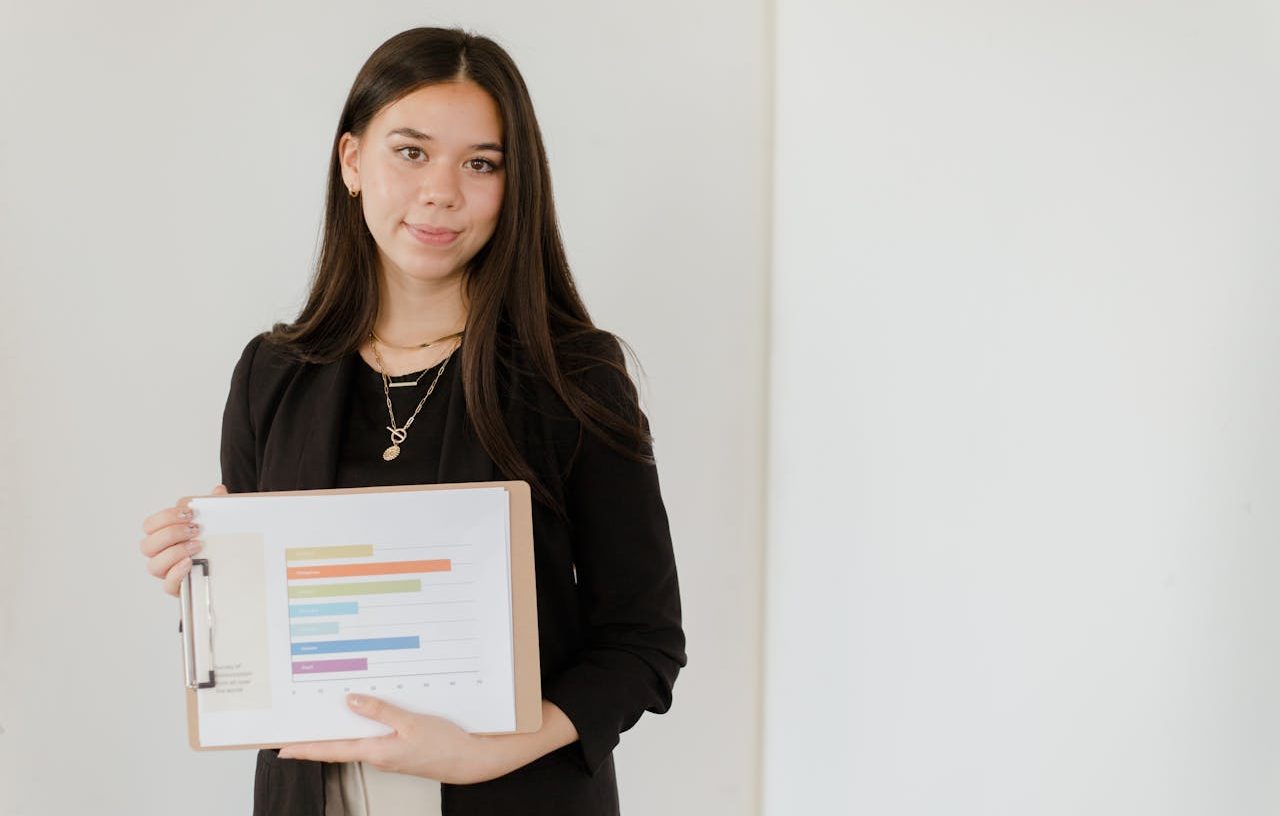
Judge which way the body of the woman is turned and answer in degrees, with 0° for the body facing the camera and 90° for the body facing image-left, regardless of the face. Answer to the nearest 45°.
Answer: approximately 45°
